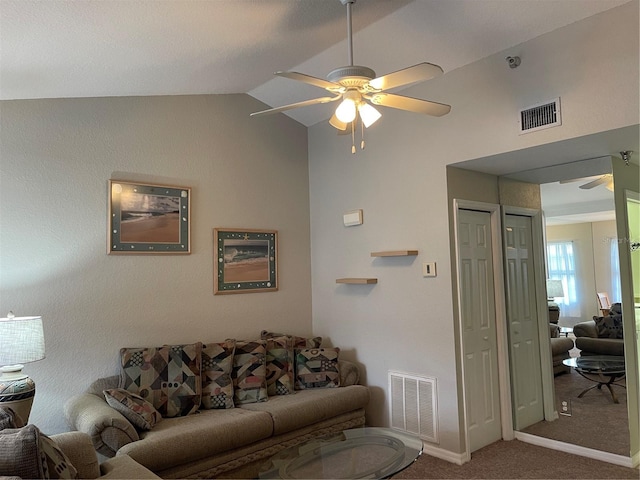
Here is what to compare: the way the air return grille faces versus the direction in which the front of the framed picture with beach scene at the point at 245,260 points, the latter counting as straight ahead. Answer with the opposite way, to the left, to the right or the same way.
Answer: to the right

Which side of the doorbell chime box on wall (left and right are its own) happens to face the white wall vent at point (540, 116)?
left

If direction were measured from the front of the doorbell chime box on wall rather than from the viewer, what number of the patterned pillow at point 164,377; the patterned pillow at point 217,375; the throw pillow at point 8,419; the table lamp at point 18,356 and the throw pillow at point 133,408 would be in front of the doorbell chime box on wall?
5

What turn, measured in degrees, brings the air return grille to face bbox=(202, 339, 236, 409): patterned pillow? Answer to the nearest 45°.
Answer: approximately 45° to its right

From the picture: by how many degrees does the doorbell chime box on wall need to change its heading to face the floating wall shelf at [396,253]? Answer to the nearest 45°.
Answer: approximately 90° to its left

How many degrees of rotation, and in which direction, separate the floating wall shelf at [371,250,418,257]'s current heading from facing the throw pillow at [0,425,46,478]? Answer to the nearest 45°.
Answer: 0° — it already faces it

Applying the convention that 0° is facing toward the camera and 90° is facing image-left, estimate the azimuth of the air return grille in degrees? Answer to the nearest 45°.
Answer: approximately 45°

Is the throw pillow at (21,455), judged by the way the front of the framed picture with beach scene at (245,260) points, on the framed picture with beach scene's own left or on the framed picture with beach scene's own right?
on the framed picture with beach scene's own right

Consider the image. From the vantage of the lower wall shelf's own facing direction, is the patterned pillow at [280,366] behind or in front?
in front

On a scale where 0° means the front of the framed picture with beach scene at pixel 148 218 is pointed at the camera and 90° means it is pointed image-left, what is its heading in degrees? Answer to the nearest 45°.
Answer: approximately 315°
